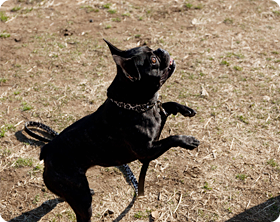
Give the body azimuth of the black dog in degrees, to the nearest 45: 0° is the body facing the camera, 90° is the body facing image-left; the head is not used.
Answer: approximately 270°
